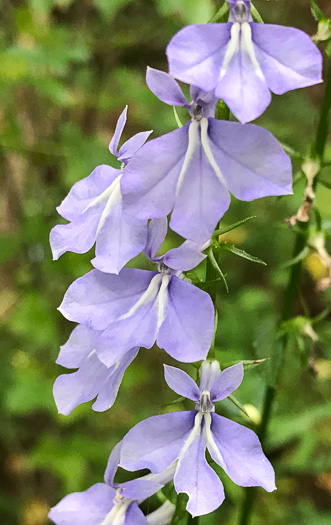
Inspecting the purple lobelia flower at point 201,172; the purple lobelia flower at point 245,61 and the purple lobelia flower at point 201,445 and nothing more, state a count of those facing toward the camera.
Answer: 3

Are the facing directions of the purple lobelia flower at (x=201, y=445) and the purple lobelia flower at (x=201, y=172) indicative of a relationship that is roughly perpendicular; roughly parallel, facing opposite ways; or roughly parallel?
roughly parallel

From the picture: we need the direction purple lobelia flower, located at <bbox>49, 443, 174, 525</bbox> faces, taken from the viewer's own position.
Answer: facing the viewer and to the left of the viewer

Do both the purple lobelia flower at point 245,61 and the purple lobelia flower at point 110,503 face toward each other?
no

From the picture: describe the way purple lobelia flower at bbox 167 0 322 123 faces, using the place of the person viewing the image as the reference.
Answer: facing the viewer

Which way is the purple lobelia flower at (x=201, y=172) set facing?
toward the camera

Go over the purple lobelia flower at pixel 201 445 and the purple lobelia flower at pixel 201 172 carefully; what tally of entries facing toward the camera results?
2

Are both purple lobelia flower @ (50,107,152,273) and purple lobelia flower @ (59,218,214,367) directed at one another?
no
